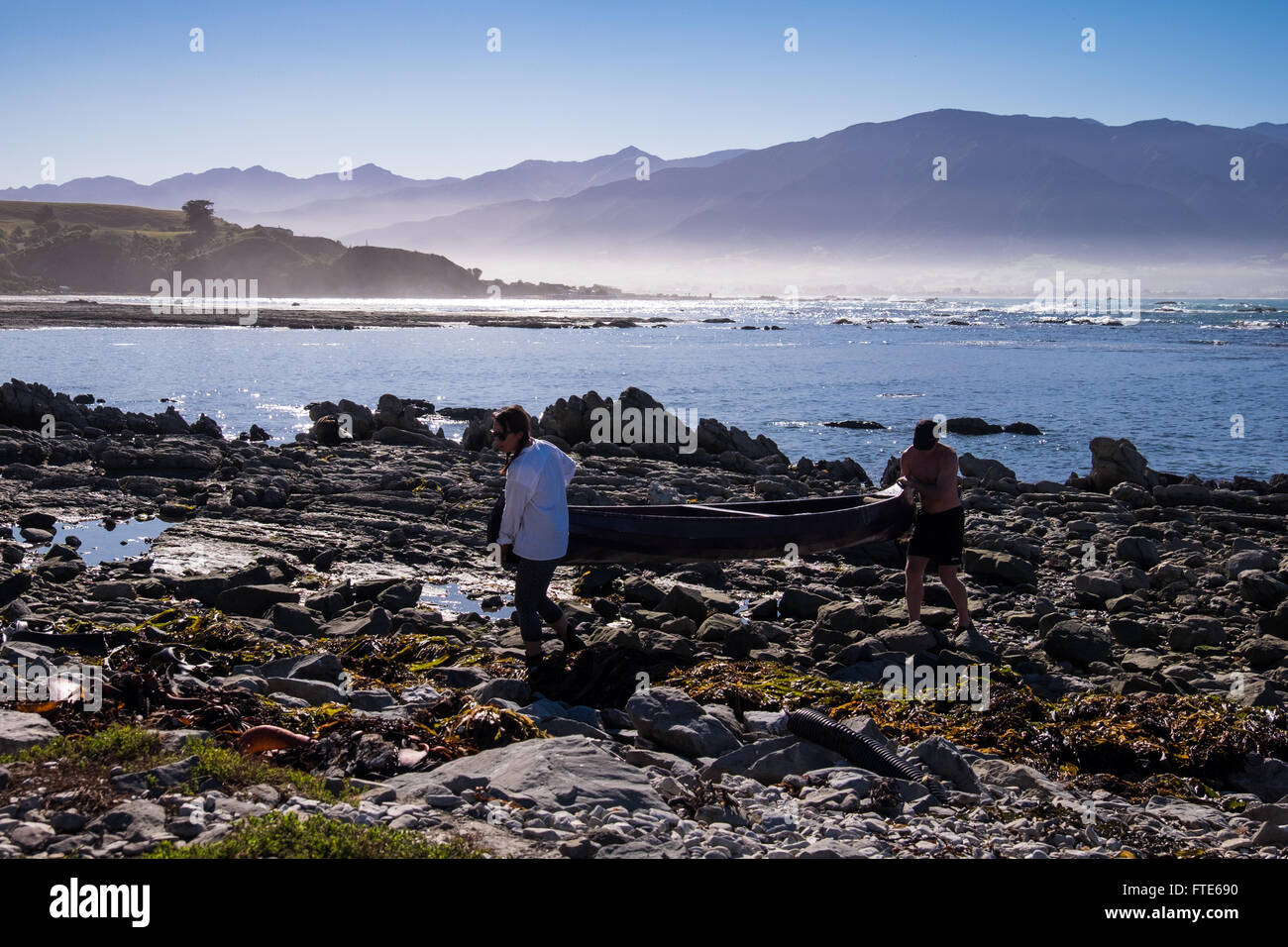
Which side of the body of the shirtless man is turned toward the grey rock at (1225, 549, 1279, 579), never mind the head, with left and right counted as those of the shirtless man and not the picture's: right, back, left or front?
back

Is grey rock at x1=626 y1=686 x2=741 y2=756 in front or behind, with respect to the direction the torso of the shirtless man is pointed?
in front

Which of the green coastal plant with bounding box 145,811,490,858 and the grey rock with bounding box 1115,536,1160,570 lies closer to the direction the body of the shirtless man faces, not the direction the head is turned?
the green coastal plant

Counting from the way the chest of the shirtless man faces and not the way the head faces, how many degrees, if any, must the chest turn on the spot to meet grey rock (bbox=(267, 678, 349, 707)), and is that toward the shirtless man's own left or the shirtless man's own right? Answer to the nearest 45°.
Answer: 0° — they already face it

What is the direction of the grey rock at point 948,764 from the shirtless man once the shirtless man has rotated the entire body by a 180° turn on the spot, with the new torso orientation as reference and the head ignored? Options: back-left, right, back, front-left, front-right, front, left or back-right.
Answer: back-right

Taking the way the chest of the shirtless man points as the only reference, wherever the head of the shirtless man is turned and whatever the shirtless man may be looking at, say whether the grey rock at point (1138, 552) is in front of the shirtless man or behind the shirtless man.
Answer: behind

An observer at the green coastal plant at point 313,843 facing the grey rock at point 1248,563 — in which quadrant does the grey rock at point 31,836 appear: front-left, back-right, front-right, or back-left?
back-left

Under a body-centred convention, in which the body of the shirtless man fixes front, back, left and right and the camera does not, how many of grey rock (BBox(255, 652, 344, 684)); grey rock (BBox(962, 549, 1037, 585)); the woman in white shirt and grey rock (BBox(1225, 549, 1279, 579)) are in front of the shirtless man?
2

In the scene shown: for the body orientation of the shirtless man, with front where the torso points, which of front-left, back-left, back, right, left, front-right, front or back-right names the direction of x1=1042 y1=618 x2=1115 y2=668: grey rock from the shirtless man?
back-left

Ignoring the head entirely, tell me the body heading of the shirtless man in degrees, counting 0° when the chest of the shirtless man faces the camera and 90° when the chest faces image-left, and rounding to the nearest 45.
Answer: approximately 45°

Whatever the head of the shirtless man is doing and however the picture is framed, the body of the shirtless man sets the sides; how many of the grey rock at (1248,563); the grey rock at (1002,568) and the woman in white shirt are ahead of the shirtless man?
1

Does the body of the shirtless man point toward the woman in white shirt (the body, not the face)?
yes
